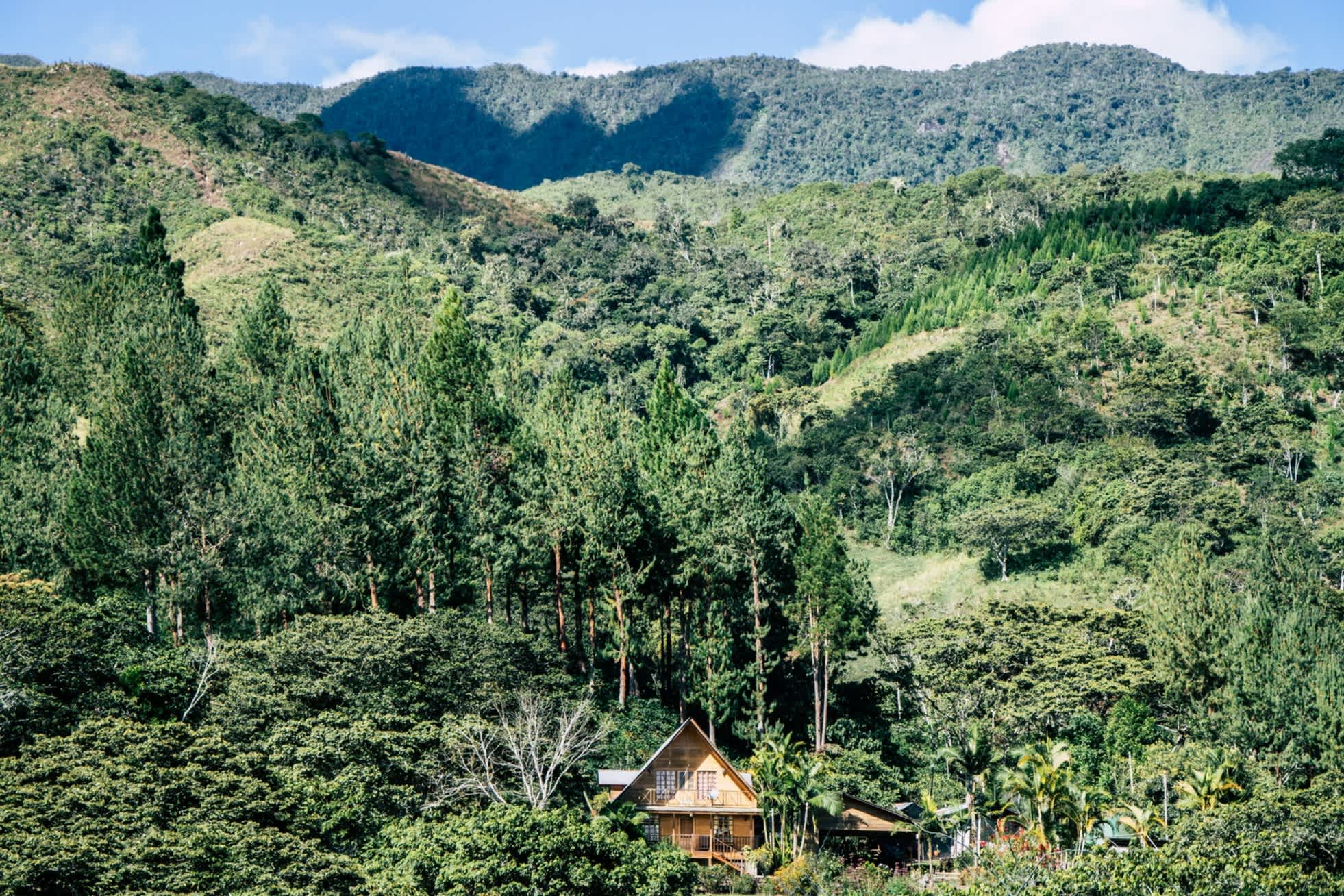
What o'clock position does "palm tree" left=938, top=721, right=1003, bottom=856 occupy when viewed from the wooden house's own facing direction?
The palm tree is roughly at 9 o'clock from the wooden house.

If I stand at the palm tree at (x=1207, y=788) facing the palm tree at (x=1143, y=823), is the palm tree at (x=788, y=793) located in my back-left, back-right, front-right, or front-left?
front-right

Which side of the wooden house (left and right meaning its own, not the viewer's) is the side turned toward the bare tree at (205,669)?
right

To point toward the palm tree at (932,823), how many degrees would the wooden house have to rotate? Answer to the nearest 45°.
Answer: approximately 90° to its left

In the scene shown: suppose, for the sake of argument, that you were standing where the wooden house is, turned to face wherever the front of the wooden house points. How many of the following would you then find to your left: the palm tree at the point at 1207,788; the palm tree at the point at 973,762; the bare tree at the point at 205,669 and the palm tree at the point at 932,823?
3

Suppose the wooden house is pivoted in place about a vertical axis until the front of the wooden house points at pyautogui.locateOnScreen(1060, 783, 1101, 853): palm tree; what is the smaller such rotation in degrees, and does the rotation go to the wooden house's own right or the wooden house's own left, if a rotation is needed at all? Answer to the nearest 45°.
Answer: approximately 90° to the wooden house's own left

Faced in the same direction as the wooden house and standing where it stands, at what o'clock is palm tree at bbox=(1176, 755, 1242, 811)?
The palm tree is roughly at 9 o'clock from the wooden house.

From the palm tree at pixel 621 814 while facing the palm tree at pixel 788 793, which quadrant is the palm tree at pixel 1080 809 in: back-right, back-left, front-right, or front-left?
front-right

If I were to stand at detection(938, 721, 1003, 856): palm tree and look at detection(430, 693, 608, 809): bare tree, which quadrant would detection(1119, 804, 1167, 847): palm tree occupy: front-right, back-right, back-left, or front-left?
back-right

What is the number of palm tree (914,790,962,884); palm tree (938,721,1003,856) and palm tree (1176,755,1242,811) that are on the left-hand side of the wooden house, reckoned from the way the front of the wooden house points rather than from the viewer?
3

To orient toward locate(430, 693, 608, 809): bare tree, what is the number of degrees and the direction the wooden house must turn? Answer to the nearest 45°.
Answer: approximately 45° to its right

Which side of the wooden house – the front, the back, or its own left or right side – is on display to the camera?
front

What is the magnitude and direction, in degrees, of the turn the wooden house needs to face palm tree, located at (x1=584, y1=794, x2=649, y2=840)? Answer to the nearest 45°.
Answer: approximately 45° to its right
